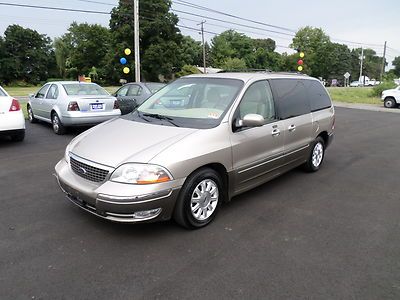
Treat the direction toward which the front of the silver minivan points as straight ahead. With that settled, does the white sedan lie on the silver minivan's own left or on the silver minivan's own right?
on the silver minivan's own right

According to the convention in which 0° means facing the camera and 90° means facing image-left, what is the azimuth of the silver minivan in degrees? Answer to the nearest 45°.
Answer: approximately 45°

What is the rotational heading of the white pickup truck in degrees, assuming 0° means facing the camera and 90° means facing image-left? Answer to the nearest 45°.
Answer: approximately 90°

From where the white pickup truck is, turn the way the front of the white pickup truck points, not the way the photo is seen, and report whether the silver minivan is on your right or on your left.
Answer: on your left

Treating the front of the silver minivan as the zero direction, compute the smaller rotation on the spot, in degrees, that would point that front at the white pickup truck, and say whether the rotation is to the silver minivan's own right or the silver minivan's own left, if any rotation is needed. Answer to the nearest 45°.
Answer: approximately 180°
